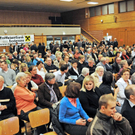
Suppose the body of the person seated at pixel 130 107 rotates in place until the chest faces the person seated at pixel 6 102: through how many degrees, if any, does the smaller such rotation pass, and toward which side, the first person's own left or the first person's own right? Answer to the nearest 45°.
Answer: approximately 135° to the first person's own right

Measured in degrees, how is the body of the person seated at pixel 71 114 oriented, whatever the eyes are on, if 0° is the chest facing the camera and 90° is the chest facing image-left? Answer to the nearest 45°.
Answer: approximately 315°

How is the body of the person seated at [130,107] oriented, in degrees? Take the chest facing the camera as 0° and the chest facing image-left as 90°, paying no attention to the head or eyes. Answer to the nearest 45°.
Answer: approximately 315°

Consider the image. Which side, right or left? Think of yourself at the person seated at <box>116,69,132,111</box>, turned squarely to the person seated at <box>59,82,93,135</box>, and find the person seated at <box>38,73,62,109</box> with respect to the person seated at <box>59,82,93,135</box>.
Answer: right
